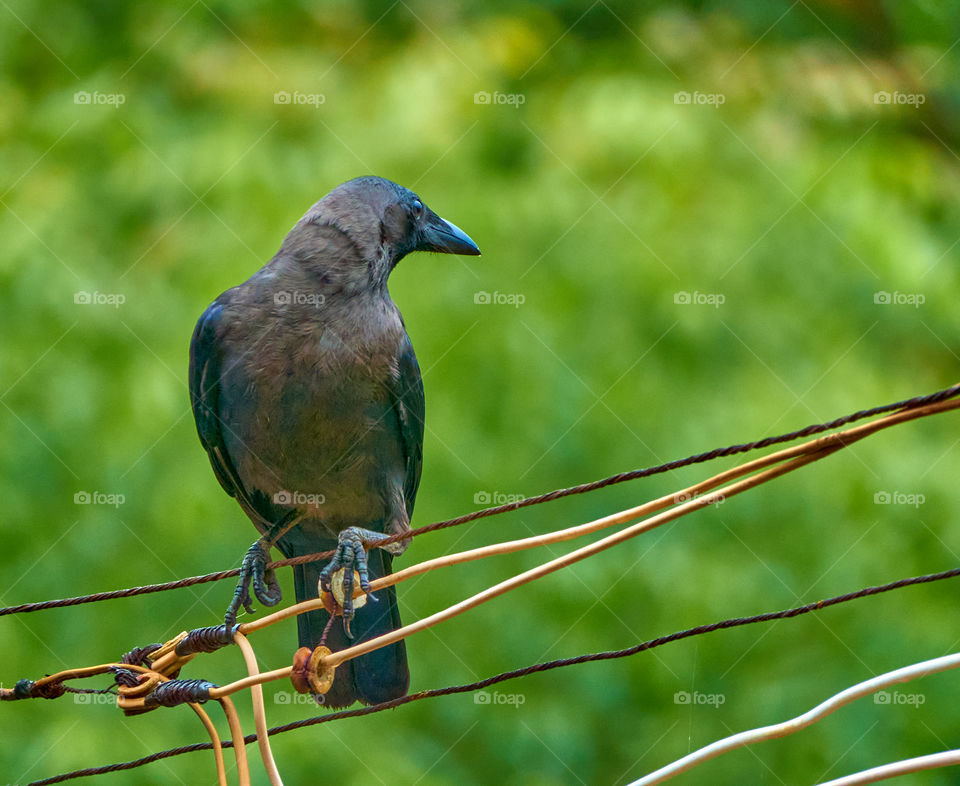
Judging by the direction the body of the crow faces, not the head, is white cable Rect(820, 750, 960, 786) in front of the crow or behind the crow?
in front

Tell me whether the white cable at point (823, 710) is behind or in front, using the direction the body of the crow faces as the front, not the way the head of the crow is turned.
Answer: in front

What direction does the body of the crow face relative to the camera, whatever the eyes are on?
toward the camera
